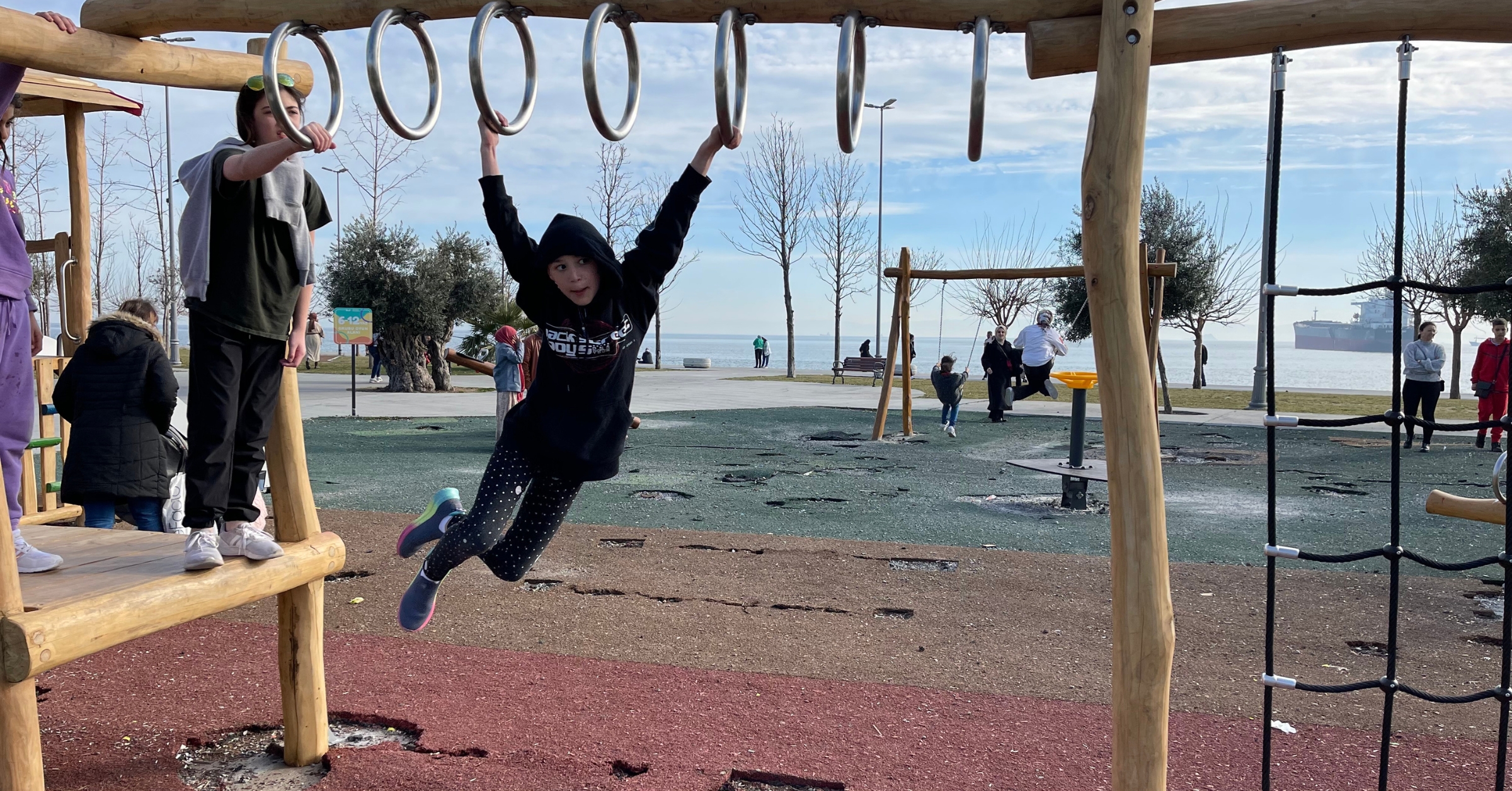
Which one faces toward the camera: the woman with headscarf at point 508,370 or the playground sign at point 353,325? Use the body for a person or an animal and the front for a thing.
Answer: the playground sign

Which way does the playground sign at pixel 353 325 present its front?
toward the camera

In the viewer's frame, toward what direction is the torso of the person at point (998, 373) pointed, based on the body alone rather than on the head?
toward the camera

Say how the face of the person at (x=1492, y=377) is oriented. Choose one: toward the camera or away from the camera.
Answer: toward the camera

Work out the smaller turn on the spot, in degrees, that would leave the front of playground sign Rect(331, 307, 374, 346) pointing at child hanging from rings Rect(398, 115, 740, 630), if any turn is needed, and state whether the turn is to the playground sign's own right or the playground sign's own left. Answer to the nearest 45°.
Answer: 0° — it already faces them

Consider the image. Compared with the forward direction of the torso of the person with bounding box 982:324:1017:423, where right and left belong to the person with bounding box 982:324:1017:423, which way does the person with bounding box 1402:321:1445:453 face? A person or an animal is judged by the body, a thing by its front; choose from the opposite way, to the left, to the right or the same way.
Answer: the same way

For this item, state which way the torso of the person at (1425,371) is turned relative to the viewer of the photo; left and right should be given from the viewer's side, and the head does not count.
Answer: facing the viewer
